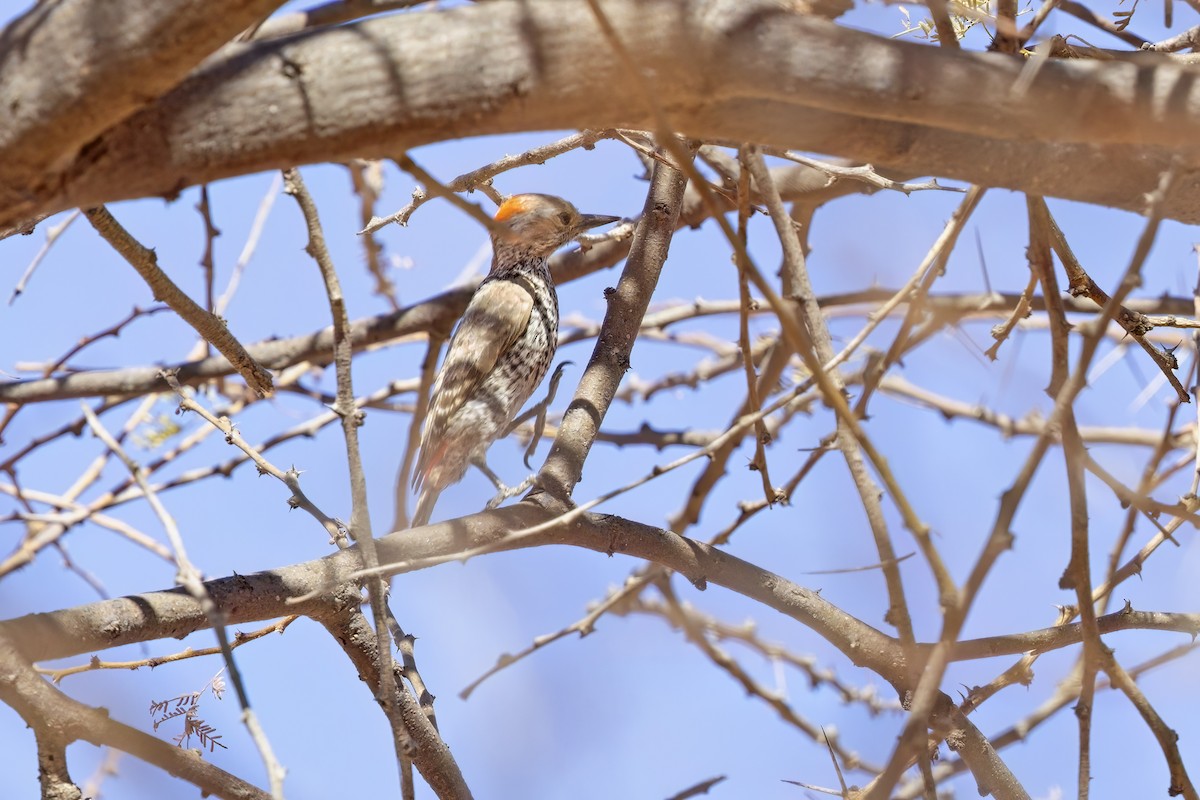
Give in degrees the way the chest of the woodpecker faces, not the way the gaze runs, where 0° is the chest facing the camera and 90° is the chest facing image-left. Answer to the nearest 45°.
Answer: approximately 270°
